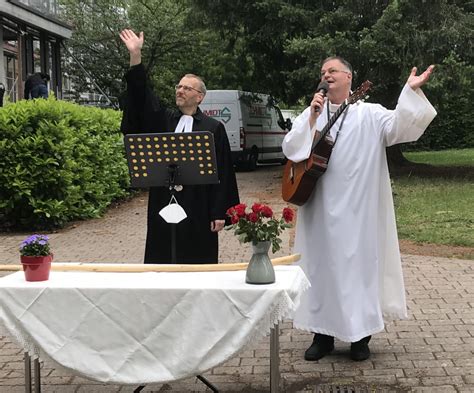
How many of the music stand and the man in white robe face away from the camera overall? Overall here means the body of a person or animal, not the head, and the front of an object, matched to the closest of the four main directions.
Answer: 1

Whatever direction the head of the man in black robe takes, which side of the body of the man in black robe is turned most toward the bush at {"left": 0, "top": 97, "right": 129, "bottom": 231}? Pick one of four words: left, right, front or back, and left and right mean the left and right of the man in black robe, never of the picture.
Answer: right

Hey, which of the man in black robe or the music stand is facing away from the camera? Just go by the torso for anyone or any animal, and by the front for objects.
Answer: the music stand

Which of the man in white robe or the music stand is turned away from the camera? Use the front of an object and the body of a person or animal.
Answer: the music stand

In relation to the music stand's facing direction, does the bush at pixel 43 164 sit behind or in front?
in front

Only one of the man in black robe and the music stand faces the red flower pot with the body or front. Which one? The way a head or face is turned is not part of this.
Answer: the man in black robe

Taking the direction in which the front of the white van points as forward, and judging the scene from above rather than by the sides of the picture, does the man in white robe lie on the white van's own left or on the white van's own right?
on the white van's own right

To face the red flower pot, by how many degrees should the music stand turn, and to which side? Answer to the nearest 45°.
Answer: approximately 135° to its left

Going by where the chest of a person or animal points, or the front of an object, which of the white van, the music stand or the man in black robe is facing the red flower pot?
the man in black robe

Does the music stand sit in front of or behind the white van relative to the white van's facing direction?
behind

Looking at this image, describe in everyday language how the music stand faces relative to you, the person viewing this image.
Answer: facing away from the viewer

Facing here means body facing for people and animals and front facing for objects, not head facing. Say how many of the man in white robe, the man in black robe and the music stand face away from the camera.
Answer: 1

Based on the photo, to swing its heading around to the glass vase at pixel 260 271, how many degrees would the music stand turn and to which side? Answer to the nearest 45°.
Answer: approximately 135° to its right

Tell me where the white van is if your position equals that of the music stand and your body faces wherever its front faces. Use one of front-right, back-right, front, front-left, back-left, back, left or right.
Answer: front

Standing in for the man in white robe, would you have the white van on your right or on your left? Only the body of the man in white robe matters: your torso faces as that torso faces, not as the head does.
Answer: on your right
